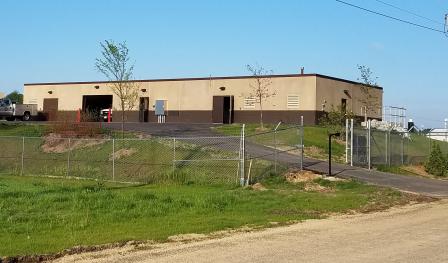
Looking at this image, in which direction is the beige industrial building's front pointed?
toward the camera

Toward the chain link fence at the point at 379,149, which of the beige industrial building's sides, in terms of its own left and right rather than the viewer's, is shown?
front

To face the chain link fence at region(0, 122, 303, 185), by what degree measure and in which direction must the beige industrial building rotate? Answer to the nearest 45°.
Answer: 0° — it already faces it

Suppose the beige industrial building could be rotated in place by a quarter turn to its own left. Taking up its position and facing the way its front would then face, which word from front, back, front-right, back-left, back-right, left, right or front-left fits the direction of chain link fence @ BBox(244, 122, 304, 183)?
right
